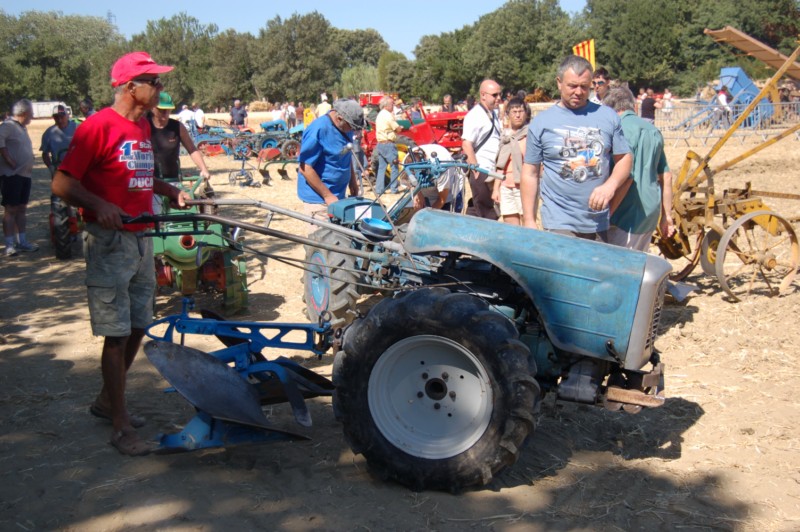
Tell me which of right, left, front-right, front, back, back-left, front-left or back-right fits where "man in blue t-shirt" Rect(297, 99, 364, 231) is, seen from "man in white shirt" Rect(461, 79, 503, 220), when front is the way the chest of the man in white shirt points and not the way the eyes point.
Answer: right

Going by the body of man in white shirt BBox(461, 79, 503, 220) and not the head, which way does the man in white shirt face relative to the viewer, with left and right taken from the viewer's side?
facing the viewer and to the right of the viewer

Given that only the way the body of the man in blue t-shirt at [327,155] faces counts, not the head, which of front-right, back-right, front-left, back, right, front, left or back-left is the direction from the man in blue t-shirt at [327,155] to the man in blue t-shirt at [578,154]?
front

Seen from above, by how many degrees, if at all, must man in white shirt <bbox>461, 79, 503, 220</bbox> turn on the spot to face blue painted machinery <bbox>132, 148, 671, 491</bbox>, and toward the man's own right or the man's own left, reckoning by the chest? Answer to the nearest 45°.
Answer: approximately 45° to the man's own right

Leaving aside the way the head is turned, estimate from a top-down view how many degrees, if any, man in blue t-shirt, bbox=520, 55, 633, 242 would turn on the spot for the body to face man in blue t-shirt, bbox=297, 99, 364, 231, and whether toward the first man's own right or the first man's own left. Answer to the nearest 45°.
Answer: approximately 135° to the first man's own right

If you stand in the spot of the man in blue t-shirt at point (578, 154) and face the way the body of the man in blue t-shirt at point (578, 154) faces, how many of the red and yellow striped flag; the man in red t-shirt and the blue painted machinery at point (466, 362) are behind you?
1

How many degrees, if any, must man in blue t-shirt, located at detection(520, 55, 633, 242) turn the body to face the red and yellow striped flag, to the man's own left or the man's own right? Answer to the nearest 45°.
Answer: approximately 180°

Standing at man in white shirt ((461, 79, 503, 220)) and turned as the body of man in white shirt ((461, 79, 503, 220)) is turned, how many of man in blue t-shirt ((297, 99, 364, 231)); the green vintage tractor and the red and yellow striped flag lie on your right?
2

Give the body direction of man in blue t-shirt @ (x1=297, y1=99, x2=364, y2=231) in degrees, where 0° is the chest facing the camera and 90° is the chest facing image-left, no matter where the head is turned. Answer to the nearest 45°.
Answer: approximately 315°

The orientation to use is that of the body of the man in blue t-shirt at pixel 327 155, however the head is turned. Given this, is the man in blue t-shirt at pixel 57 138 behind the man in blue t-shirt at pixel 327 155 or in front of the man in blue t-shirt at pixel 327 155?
behind

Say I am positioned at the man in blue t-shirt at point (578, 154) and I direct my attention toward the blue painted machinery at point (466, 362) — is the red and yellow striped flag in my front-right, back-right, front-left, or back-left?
back-right

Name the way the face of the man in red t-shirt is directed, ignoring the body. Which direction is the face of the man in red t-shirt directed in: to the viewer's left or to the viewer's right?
to the viewer's right

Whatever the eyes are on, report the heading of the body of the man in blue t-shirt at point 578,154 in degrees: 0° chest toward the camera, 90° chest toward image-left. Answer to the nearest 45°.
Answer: approximately 0°

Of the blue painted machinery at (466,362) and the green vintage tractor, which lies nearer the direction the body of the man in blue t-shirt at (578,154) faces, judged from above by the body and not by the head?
the blue painted machinery

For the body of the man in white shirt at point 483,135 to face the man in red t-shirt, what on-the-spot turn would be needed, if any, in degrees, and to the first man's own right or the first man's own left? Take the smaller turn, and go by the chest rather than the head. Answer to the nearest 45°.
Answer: approximately 90° to the first man's own right

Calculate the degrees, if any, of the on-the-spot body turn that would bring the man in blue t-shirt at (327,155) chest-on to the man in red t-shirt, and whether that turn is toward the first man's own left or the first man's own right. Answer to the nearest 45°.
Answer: approximately 90° to the first man's own right

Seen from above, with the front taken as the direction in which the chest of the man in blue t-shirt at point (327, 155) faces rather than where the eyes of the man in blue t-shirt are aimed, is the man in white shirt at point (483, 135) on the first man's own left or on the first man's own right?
on the first man's own left
